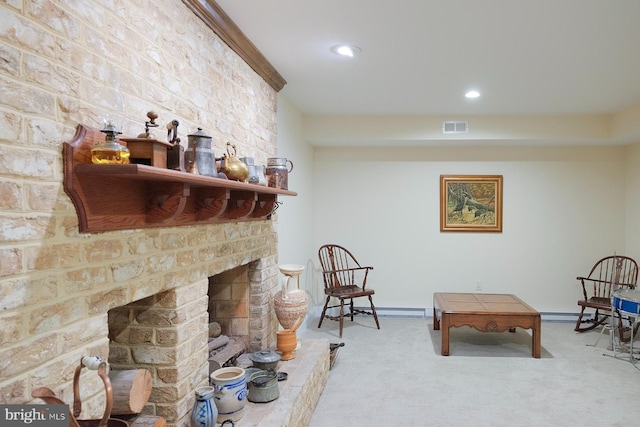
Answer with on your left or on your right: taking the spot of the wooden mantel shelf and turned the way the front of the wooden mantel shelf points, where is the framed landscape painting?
on your left

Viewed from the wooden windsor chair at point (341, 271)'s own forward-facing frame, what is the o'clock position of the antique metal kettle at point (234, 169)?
The antique metal kettle is roughly at 2 o'clock from the wooden windsor chair.

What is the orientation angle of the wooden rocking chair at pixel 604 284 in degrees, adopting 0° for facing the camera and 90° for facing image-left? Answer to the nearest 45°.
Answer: approximately 45°

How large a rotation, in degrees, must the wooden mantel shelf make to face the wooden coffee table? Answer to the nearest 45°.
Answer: approximately 90° to its left

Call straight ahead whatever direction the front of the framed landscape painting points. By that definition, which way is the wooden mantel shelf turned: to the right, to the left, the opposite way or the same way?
to the left

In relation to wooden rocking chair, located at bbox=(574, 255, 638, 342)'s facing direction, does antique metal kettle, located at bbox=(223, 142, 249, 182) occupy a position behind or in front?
in front
